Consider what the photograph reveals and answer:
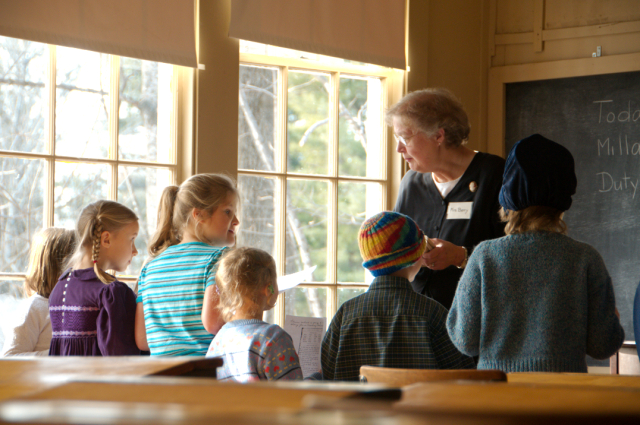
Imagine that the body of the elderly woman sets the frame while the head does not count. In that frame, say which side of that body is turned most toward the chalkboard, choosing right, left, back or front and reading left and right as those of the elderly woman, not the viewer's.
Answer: back

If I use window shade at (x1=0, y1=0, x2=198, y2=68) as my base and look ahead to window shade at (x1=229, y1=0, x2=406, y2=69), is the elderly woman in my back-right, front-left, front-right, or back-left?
front-right

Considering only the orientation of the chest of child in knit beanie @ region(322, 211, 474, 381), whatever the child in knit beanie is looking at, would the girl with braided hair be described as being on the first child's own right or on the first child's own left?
on the first child's own left

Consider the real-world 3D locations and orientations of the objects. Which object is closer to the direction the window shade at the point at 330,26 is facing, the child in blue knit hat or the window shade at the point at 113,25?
the child in blue knit hat

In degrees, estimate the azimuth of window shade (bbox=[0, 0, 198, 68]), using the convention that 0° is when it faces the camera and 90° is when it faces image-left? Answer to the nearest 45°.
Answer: approximately 315°

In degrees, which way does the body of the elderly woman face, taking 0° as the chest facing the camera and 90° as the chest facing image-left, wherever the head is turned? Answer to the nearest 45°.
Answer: approximately 45°

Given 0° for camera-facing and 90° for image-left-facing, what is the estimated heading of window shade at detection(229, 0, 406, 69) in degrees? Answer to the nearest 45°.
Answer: approximately 315°

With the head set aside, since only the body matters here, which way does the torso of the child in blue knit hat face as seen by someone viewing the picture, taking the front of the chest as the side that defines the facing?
away from the camera

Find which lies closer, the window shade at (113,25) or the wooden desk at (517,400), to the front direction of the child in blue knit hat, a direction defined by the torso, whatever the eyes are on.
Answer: the window shade

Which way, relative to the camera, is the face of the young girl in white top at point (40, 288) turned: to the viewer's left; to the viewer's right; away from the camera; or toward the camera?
away from the camera

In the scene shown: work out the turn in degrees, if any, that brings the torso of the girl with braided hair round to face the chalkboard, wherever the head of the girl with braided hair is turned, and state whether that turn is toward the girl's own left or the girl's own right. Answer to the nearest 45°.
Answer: approximately 45° to the girl's own right

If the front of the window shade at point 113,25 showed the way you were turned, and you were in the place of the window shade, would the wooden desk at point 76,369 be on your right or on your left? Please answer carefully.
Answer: on your right

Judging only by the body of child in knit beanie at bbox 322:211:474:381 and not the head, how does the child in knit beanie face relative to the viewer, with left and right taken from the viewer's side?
facing away from the viewer

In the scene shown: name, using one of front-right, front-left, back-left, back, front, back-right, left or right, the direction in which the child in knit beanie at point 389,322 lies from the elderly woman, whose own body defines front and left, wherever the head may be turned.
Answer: front-left

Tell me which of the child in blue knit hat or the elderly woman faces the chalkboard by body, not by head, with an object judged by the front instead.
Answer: the child in blue knit hat

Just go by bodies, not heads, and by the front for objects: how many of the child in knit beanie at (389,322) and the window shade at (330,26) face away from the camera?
1
